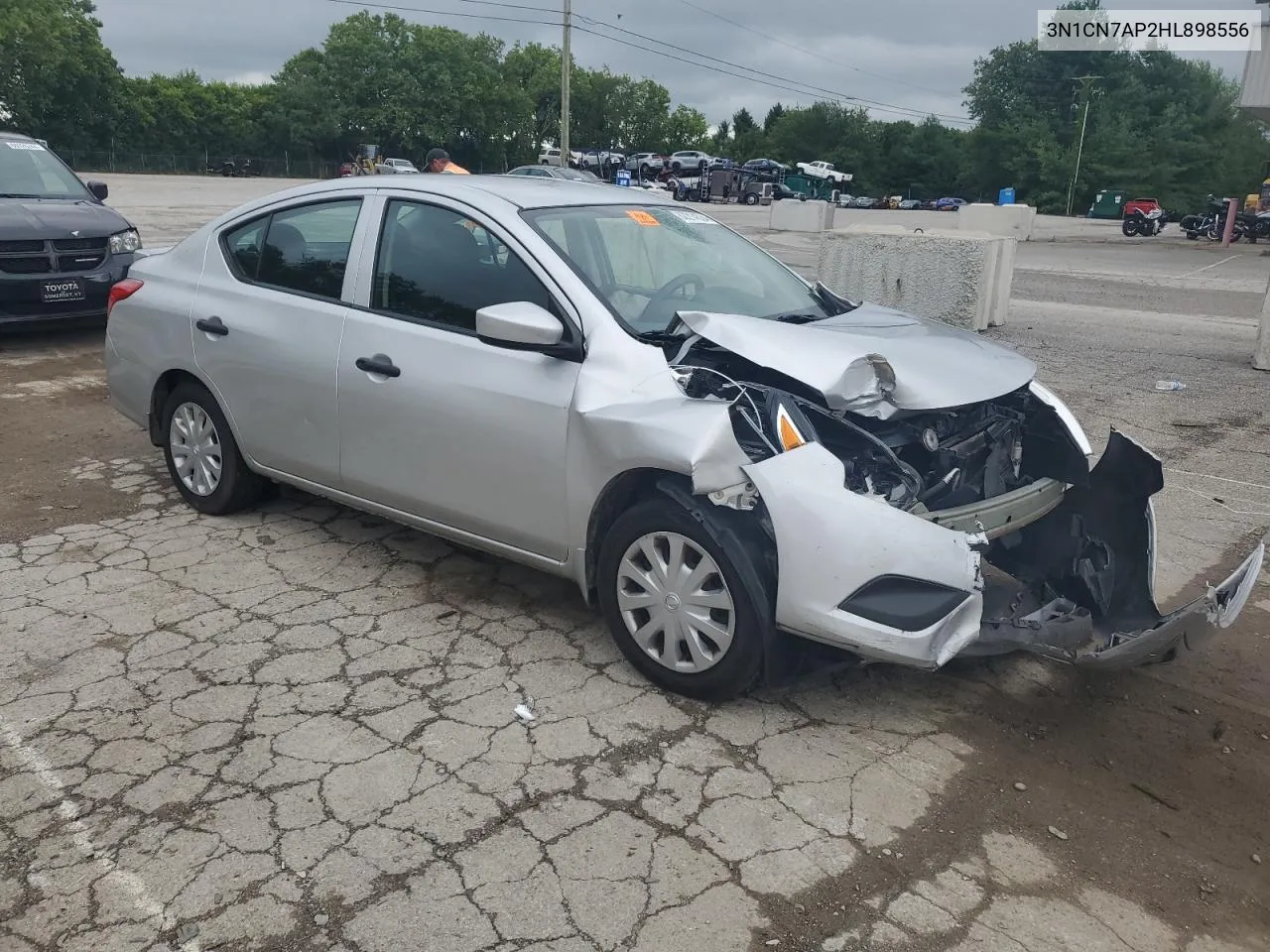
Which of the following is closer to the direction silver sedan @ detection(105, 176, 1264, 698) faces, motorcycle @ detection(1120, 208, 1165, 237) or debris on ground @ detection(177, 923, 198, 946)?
the debris on ground

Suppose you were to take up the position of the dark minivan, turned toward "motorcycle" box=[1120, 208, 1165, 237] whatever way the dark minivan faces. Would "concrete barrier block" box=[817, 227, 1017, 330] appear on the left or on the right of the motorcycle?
right

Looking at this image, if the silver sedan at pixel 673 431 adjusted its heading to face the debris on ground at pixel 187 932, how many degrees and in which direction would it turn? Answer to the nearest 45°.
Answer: approximately 90° to its right

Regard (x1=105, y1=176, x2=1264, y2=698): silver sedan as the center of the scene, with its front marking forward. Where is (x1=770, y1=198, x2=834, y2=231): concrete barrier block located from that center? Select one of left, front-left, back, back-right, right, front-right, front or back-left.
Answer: back-left

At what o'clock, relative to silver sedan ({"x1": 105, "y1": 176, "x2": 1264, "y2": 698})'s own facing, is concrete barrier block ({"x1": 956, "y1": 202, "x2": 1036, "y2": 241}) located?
The concrete barrier block is roughly at 8 o'clock from the silver sedan.

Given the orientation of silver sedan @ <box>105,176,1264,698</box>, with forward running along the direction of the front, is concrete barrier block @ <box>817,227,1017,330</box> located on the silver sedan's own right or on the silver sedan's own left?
on the silver sedan's own left

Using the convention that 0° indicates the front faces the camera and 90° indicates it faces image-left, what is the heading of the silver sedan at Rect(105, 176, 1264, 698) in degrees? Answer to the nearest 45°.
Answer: approximately 315°

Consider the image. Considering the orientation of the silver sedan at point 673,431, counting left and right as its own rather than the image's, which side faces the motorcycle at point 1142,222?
left

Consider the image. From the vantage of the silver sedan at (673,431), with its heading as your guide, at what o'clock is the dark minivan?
The dark minivan is roughly at 6 o'clock from the silver sedan.

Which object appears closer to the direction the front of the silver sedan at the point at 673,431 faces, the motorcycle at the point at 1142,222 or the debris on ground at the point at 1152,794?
the debris on ground

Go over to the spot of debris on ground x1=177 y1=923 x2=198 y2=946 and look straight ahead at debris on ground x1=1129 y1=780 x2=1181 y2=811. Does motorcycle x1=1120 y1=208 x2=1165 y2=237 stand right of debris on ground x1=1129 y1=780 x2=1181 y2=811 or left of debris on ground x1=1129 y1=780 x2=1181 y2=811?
left
